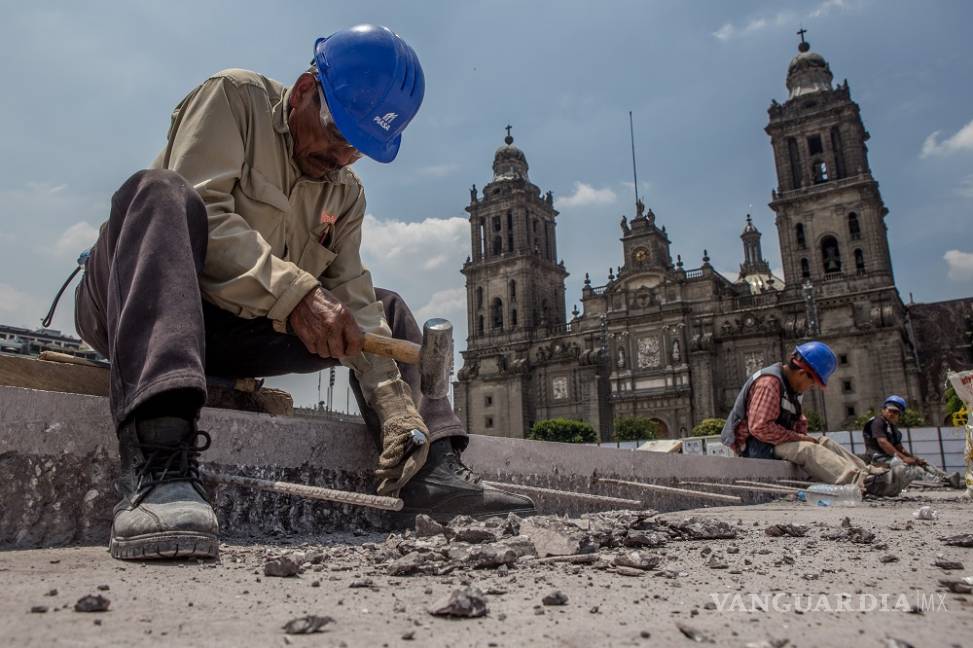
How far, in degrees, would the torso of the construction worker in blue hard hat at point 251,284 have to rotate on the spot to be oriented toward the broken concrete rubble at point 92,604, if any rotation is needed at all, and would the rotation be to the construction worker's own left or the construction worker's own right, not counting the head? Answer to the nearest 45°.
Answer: approximately 45° to the construction worker's own right

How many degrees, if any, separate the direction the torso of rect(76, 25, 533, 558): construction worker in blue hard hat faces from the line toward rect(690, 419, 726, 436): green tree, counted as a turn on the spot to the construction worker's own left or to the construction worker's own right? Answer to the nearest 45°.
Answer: approximately 90° to the construction worker's own left

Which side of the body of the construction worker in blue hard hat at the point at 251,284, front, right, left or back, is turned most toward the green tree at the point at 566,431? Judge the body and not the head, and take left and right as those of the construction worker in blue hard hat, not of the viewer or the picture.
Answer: left

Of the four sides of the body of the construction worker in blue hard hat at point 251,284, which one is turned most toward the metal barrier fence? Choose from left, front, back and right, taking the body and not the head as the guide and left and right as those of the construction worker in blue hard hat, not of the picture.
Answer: left

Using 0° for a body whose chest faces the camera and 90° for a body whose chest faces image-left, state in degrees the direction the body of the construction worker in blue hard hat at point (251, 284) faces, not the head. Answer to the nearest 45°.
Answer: approximately 315°

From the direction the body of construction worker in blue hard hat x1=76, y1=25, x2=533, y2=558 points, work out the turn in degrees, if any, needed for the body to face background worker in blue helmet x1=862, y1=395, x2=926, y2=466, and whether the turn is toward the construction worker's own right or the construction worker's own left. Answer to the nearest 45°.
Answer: approximately 90° to the construction worker's own left
